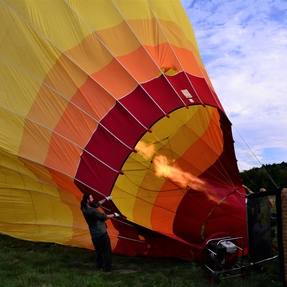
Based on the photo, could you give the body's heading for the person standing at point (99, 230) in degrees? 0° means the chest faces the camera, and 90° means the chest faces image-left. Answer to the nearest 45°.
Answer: approximately 270°

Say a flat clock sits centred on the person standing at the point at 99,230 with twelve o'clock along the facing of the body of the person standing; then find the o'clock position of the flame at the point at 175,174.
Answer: The flame is roughly at 11 o'clock from the person standing.
